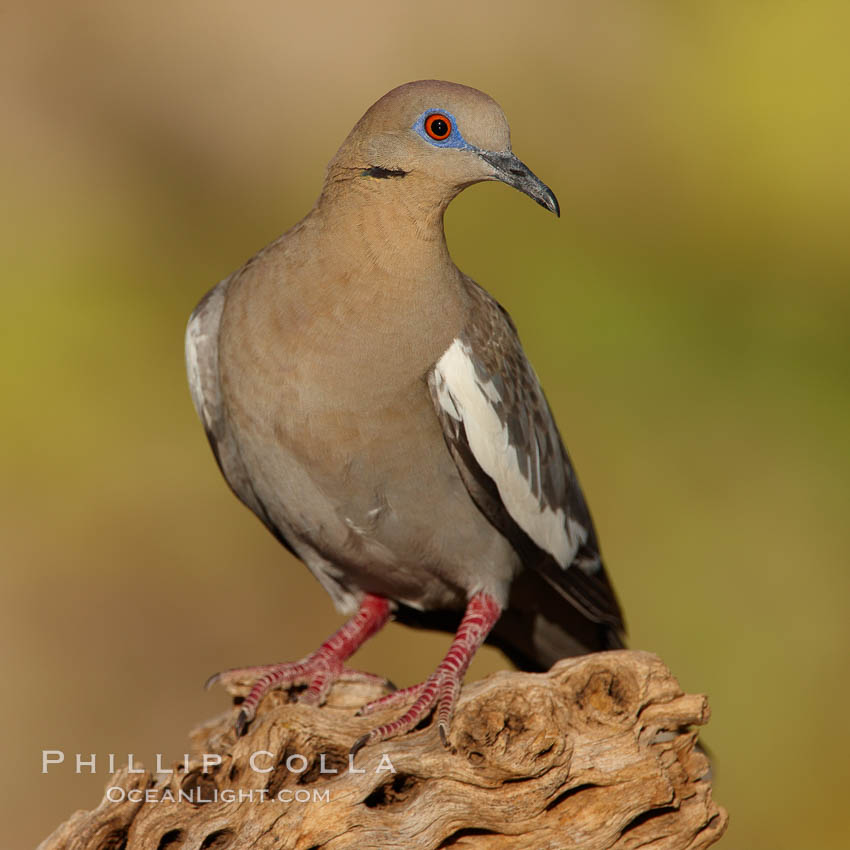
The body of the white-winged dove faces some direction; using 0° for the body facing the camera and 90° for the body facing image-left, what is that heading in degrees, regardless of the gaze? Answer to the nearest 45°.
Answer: approximately 45°
